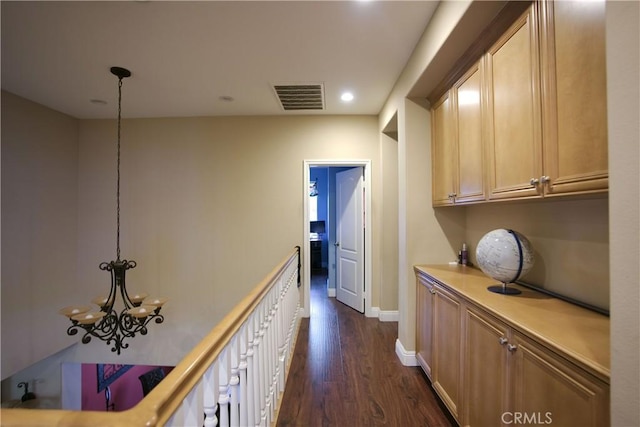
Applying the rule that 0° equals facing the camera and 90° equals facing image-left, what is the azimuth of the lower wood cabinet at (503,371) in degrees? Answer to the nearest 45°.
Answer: approximately 45°

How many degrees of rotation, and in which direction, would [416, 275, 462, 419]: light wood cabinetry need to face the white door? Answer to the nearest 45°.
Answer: approximately 90° to its right

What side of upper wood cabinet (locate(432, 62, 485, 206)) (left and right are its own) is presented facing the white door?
right

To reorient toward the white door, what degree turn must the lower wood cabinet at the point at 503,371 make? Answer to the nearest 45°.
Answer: approximately 90° to its right

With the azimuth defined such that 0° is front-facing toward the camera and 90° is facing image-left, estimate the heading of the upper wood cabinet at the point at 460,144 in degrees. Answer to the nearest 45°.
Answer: approximately 45°
